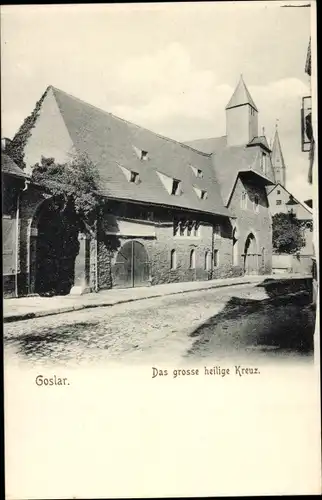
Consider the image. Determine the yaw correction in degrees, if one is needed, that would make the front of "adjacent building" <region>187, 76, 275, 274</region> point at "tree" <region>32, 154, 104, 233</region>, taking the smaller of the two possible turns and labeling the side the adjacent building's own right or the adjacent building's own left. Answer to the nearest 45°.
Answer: approximately 90° to the adjacent building's own right

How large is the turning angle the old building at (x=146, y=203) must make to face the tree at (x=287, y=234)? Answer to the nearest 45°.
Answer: approximately 45° to its left

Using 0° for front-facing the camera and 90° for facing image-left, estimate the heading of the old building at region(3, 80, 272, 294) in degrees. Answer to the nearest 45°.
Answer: approximately 315°
